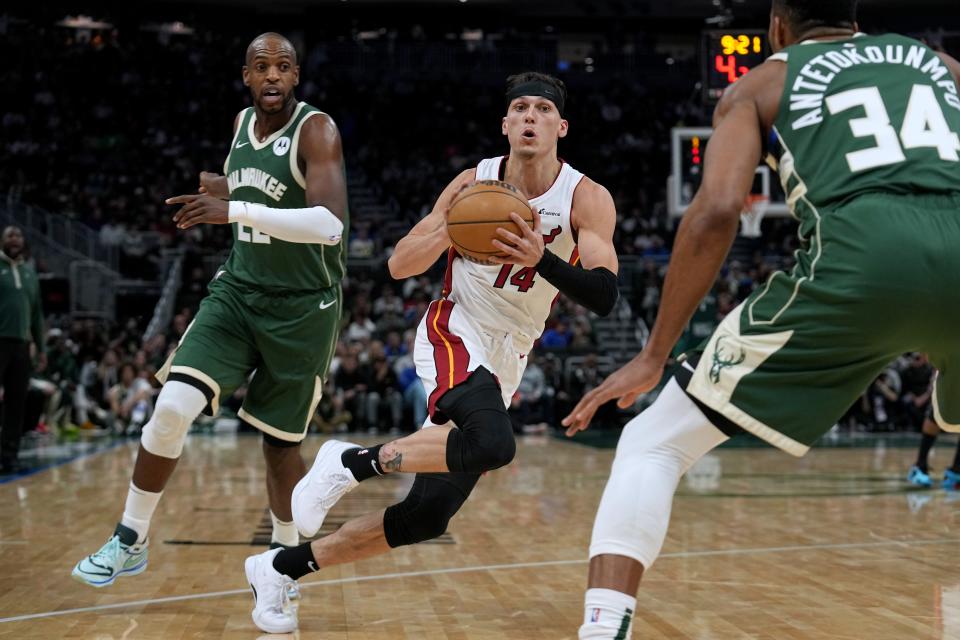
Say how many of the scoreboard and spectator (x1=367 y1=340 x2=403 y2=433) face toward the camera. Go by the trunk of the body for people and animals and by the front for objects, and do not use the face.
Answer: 2

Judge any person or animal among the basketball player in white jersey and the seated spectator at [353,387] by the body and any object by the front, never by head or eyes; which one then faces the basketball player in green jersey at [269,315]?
the seated spectator

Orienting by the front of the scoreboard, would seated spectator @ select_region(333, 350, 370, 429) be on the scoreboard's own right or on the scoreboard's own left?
on the scoreboard's own right

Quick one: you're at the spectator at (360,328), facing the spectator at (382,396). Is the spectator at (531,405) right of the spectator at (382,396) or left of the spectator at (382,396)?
left

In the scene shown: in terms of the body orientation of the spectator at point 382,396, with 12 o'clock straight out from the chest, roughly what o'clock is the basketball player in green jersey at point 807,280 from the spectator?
The basketball player in green jersey is roughly at 12 o'clock from the spectator.

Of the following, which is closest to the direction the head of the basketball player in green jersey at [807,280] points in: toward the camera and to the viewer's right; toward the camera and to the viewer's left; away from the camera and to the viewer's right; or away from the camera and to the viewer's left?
away from the camera and to the viewer's left

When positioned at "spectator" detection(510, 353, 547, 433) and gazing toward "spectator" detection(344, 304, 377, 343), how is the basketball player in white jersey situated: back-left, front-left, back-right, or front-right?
back-left

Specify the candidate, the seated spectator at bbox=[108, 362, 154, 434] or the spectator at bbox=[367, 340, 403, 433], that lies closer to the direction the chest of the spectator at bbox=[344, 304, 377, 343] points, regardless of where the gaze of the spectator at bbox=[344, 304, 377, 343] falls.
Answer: the spectator

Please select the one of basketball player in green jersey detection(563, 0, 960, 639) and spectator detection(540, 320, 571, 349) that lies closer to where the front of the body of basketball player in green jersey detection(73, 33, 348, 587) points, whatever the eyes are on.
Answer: the basketball player in green jersey

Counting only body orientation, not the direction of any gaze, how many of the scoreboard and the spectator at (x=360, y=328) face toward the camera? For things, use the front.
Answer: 2
